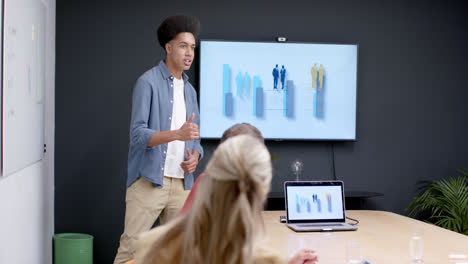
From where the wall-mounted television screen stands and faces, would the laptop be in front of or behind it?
in front

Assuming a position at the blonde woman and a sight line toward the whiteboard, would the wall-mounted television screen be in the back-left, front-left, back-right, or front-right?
front-right

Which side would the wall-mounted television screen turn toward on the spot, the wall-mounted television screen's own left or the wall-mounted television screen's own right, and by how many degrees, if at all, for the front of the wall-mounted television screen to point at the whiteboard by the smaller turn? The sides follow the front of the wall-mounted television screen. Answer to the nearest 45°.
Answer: approximately 45° to the wall-mounted television screen's own right

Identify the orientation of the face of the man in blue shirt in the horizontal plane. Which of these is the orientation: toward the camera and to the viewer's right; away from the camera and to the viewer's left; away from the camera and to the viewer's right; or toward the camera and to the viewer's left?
toward the camera and to the viewer's right

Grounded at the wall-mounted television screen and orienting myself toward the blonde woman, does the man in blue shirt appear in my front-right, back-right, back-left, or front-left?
front-right

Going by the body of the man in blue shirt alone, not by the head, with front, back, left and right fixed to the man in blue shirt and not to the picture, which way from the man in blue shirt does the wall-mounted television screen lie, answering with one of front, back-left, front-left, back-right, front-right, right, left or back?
left

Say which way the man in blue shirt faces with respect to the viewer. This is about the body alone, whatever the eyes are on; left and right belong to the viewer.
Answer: facing the viewer and to the right of the viewer

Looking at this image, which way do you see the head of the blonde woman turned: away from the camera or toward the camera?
away from the camera

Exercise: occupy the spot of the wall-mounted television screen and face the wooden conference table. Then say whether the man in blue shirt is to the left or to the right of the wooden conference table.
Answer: right

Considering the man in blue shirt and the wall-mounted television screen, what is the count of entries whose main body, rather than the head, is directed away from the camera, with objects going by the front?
0

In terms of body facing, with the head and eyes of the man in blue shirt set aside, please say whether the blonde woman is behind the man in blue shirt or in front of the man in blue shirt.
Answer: in front

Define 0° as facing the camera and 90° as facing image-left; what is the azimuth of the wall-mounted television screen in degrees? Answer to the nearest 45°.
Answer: approximately 0°

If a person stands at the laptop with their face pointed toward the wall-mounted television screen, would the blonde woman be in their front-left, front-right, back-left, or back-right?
back-left

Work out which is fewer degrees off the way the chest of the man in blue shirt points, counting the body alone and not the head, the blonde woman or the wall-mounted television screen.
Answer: the blonde woman
